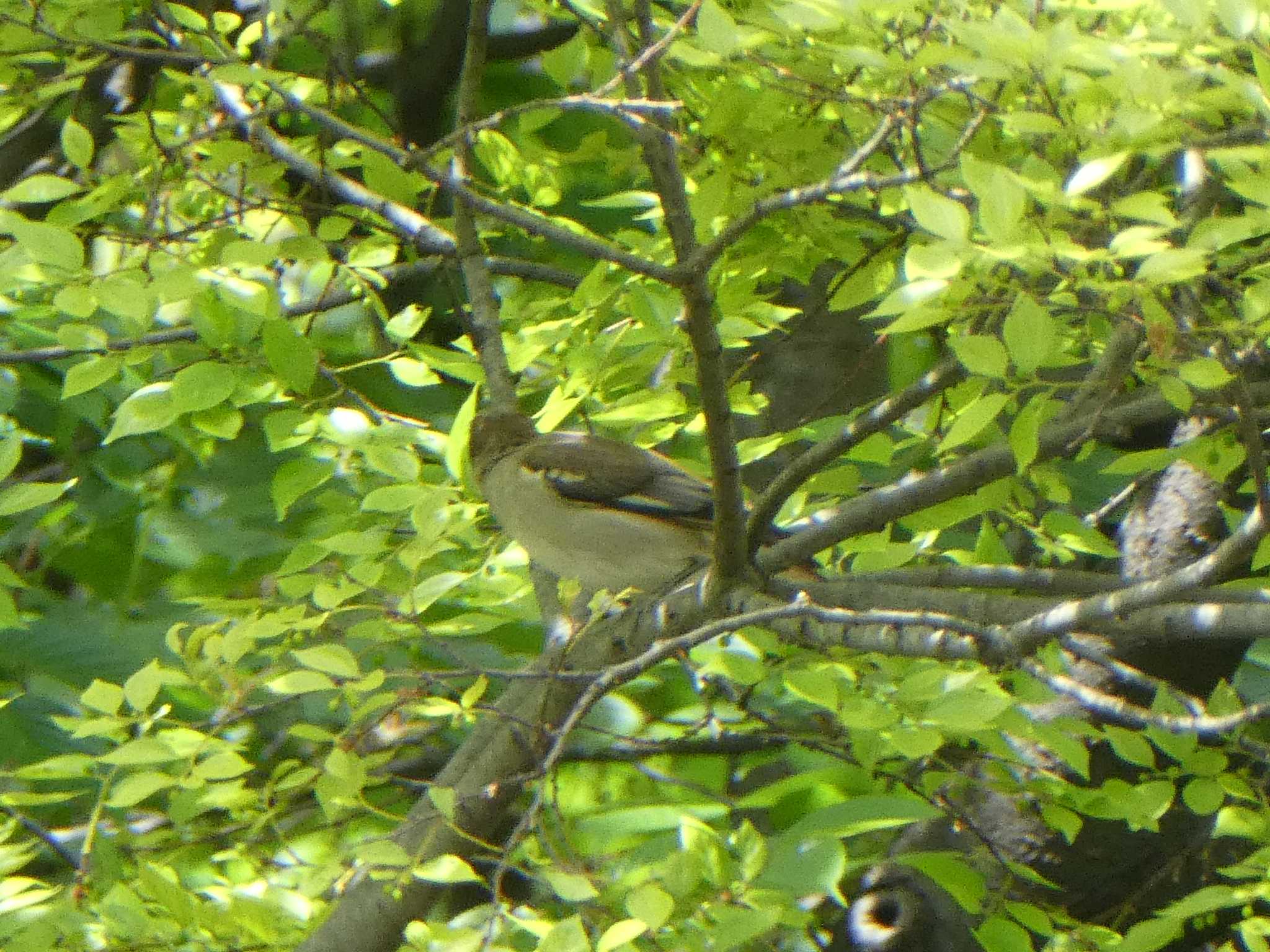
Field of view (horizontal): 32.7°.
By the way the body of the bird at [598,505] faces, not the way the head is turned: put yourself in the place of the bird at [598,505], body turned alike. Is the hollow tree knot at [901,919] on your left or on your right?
on your left

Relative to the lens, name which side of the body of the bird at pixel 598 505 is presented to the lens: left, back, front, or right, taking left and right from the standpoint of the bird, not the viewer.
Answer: left
